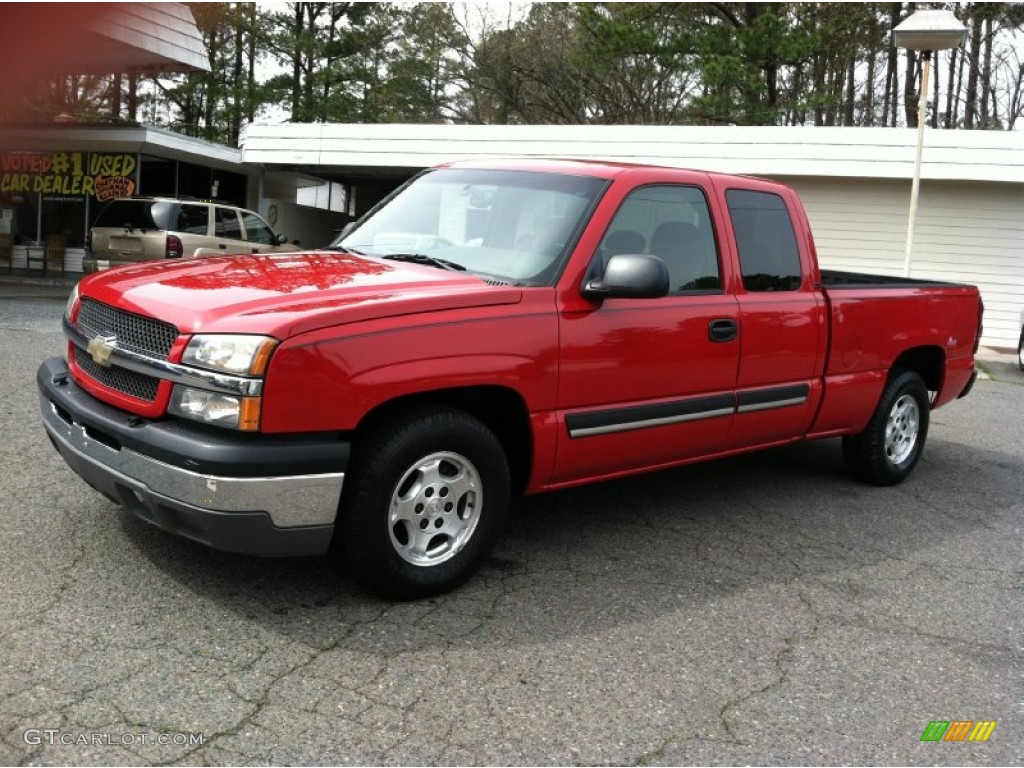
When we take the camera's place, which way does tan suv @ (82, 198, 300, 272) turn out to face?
facing away from the viewer and to the right of the viewer

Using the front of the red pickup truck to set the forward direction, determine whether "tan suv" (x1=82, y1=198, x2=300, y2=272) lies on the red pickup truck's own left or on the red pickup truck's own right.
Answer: on the red pickup truck's own right

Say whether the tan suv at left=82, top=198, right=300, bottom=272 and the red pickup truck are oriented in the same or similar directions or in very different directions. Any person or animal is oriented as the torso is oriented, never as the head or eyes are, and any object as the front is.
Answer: very different directions
